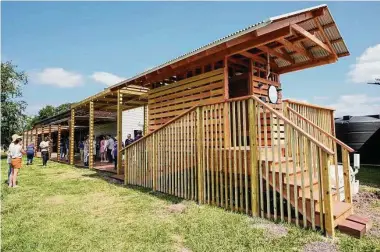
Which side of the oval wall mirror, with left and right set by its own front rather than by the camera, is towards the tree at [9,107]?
back

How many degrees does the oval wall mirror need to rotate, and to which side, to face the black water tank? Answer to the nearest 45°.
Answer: approximately 90° to its left

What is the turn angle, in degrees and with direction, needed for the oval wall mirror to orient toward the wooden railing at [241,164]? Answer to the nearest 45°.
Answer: approximately 45° to its right

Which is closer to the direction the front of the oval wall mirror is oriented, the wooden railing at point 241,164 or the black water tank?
the wooden railing

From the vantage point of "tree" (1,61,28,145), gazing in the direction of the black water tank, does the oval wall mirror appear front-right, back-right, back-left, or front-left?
front-right

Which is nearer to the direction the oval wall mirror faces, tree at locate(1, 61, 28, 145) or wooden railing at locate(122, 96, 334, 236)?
the wooden railing

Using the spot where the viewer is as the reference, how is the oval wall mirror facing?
facing the viewer and to the right of the viewer
